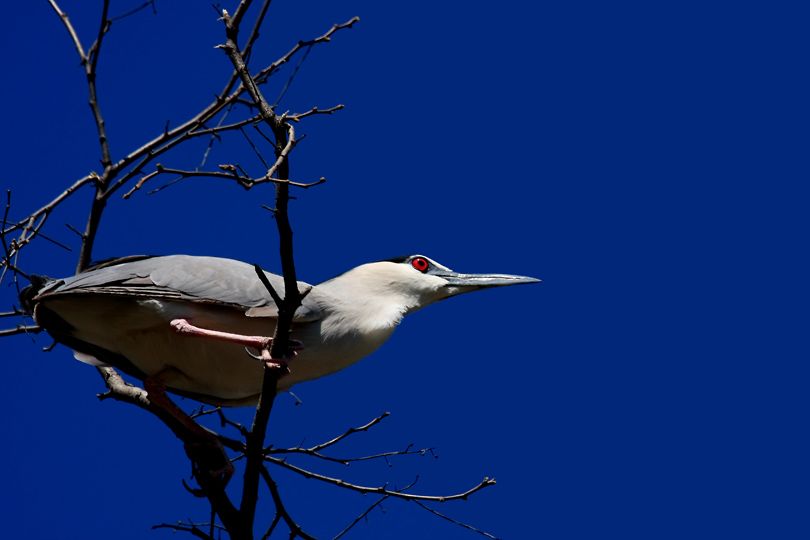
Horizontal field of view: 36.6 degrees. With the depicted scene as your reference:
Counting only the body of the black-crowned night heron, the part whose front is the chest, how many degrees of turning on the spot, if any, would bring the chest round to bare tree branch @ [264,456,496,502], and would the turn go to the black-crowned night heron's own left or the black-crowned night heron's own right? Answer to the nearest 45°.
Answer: approximately 45° to the black-crowned night heron's own left

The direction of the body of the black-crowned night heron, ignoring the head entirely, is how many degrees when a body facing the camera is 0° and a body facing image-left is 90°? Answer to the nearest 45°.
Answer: approximately 270°
